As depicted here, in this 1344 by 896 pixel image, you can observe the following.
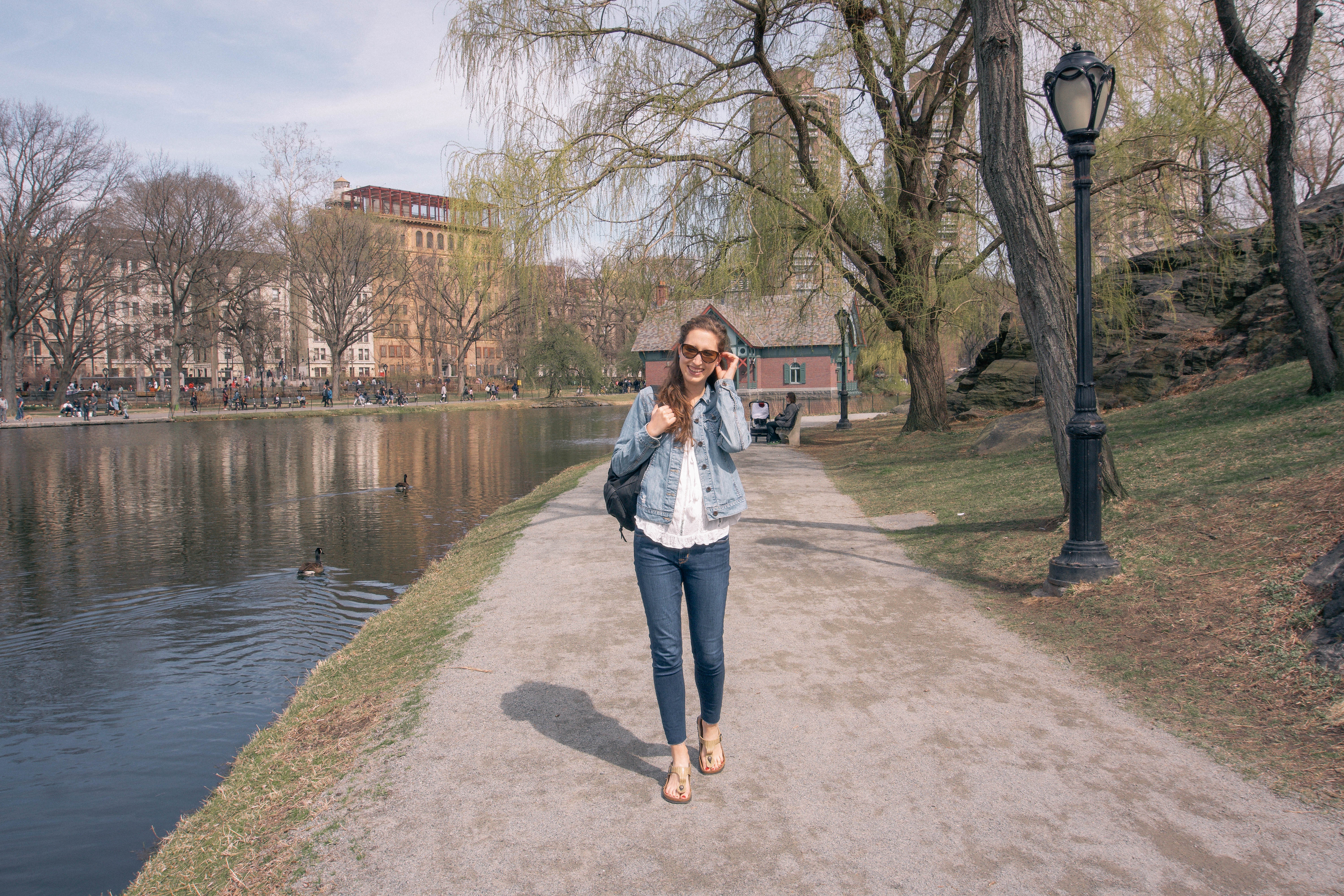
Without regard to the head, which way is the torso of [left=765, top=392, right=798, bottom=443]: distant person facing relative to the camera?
to the viewer's left

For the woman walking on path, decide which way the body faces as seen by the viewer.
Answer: toward the camera
